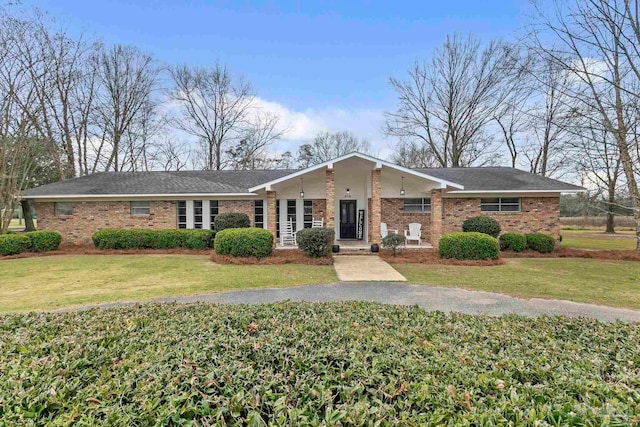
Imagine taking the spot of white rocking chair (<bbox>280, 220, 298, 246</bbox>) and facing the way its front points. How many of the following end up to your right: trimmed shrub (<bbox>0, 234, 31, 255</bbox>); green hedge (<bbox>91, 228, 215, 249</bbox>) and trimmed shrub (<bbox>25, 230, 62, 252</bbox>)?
3

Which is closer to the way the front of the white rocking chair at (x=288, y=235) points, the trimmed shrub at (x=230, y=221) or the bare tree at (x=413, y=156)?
the trimmed shrub

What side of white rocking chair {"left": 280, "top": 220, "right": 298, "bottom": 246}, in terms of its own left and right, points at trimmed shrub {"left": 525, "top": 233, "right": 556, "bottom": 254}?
left

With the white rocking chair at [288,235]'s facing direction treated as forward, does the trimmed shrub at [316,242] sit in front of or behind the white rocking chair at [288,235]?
in front

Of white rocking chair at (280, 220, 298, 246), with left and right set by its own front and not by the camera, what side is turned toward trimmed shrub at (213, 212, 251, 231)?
right

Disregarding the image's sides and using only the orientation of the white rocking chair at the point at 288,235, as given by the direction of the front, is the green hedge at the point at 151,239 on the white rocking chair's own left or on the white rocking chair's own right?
on the white rocking chair's own right

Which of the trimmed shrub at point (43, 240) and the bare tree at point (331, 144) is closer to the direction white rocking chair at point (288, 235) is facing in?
the trimmed shrub

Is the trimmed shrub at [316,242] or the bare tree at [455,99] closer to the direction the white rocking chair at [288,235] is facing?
the trimmed shrub

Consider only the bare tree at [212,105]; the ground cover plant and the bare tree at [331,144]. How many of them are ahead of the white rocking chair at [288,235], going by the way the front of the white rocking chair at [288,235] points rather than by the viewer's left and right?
1

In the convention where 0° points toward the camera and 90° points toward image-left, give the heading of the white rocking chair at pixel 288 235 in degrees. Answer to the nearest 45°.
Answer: approximately 0°

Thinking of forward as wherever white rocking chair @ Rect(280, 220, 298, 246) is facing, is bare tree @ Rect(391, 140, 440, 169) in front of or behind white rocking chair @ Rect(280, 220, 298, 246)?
behind

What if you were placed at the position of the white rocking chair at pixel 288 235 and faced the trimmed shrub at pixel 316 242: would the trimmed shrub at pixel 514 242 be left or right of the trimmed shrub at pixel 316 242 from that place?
left

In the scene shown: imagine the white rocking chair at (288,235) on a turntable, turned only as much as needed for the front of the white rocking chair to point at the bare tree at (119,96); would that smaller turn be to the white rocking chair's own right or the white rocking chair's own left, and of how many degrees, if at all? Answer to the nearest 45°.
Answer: approximately 135° to the white rocking chair's own right

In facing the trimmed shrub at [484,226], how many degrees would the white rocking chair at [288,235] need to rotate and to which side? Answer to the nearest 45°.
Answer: approximately 90° to its left
